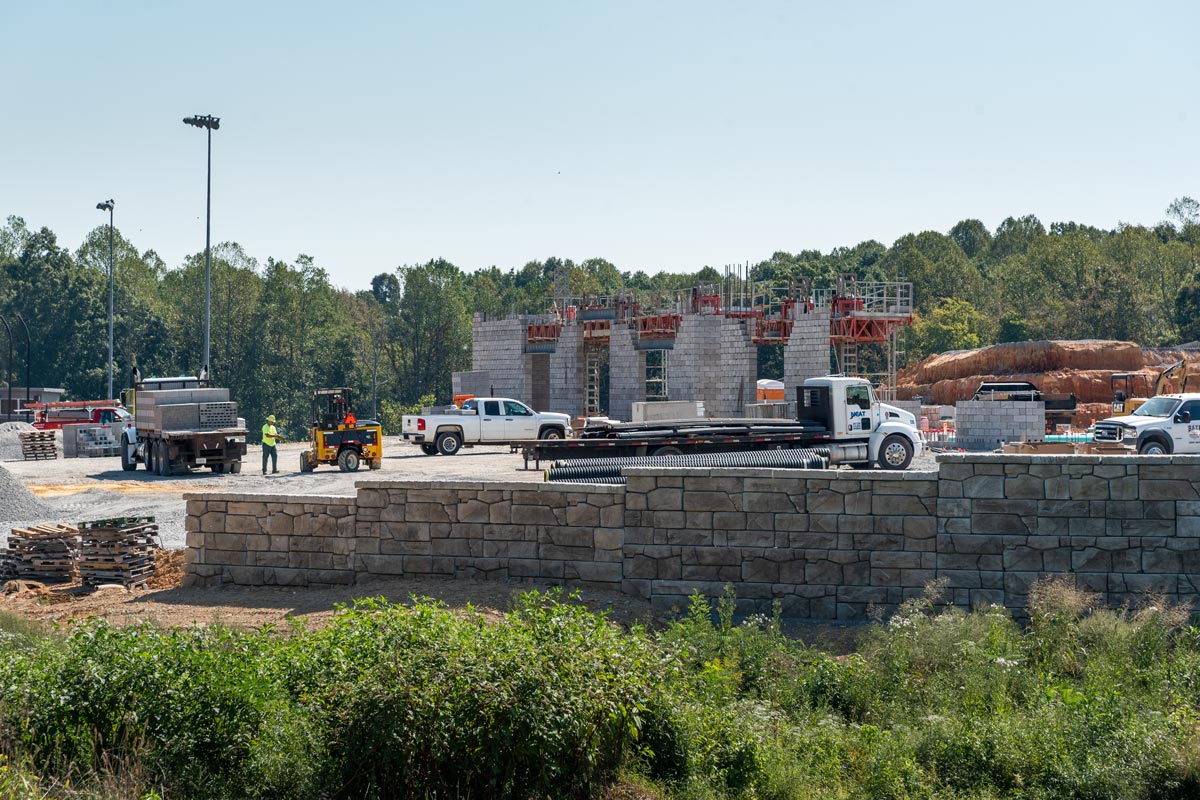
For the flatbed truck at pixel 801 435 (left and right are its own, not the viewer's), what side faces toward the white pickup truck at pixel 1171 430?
front

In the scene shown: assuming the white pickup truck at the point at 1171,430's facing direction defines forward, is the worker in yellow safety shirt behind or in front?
in front

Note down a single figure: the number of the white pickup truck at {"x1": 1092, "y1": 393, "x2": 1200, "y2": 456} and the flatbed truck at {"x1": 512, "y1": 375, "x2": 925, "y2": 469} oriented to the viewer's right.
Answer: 1

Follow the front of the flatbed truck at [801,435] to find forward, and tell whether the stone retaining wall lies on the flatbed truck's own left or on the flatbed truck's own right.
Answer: on the flatbed truck's own right

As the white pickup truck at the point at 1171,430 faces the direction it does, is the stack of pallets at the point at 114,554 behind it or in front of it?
in front

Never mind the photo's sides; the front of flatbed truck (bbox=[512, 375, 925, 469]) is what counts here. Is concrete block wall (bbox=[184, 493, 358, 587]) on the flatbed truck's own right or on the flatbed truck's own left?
on the flatbed truck's own right

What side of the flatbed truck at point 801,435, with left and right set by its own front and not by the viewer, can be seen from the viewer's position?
right

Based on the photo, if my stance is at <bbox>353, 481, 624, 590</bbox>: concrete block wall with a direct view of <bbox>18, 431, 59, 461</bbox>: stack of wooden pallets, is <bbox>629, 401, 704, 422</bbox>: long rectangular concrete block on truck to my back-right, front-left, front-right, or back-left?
front-right

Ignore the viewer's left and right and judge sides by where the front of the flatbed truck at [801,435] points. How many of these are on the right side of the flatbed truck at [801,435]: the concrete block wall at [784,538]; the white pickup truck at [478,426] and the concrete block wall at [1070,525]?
2

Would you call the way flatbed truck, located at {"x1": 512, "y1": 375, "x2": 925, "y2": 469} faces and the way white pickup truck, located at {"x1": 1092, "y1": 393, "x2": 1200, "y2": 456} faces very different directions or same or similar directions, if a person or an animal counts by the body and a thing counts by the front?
very different directions

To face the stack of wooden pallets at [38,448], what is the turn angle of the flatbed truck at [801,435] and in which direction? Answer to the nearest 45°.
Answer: approximately 135° to its left

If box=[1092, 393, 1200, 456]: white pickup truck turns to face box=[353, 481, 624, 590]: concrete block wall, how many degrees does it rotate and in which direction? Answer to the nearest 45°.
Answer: approximately 45° to its left

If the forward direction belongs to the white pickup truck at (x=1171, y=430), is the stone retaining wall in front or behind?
in front

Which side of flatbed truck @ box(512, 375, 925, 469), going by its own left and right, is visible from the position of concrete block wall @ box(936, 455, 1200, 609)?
right
